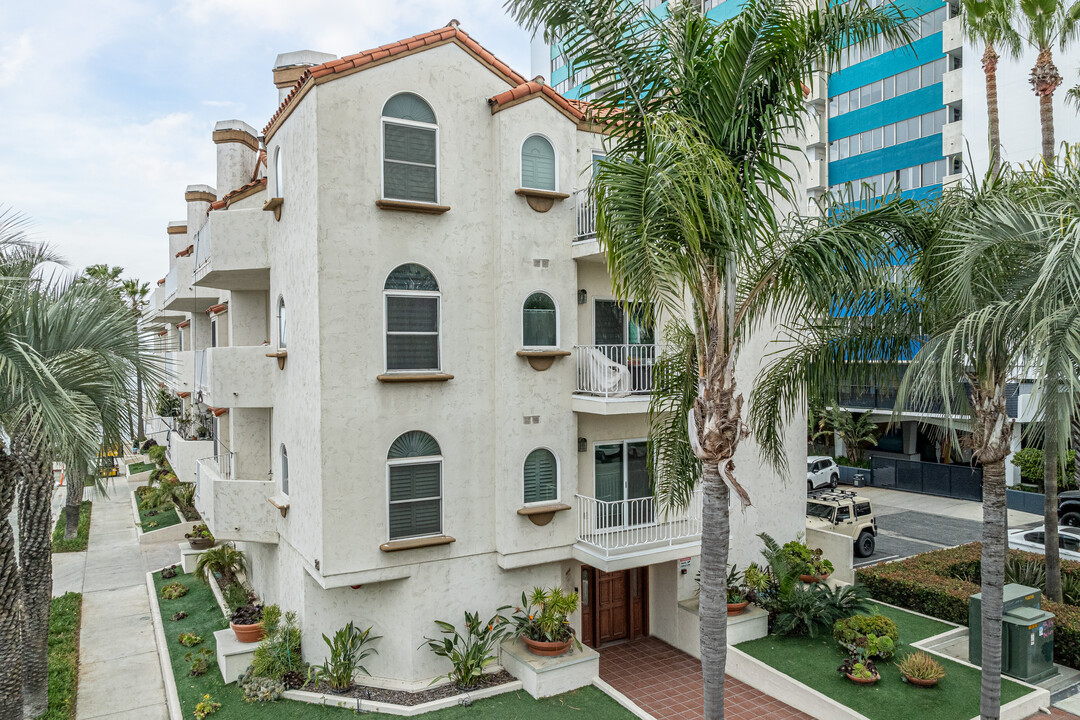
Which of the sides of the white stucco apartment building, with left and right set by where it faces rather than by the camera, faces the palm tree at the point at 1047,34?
left

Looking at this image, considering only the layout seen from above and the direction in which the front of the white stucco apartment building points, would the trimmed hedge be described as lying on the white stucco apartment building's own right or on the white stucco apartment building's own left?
on the white stucco apartment building's own left

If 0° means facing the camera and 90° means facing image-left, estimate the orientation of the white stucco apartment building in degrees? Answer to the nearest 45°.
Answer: approximately 0°

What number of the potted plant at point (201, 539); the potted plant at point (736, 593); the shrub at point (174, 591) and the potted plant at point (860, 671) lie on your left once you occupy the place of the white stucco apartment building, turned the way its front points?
2

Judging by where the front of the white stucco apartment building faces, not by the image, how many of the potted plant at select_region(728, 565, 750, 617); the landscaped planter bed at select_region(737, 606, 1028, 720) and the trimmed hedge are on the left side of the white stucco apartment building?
3

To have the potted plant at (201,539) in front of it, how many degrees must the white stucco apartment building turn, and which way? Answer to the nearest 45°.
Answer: approximately 135° to its right

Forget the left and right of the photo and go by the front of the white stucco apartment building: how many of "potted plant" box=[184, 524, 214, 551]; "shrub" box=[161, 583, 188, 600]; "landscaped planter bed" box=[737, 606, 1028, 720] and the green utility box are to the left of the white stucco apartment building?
2

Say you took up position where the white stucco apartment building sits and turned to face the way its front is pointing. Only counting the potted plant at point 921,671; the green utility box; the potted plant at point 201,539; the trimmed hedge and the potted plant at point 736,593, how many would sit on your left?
4

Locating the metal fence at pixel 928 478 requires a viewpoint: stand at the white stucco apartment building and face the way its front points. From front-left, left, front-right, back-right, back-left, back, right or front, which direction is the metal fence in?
back-left

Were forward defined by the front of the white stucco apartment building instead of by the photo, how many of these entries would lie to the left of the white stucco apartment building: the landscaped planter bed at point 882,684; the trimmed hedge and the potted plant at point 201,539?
2

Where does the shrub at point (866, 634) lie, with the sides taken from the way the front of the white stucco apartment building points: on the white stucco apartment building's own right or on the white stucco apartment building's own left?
on the white stucco apartment building's own left

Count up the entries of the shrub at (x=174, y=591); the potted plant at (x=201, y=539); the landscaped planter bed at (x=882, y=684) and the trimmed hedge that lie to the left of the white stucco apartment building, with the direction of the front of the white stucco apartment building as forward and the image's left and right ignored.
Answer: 2

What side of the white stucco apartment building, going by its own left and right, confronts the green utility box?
front
